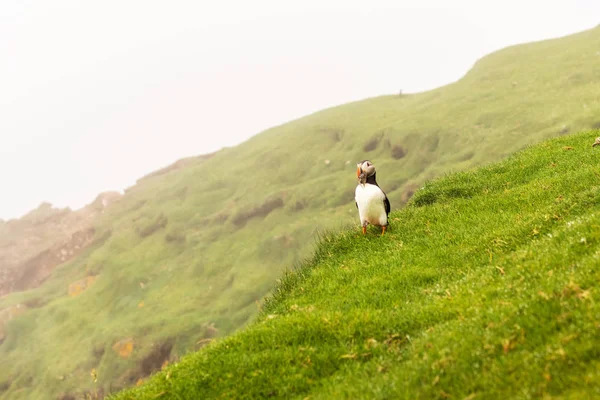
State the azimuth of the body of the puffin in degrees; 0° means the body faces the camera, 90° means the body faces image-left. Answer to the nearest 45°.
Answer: approximately 45°
